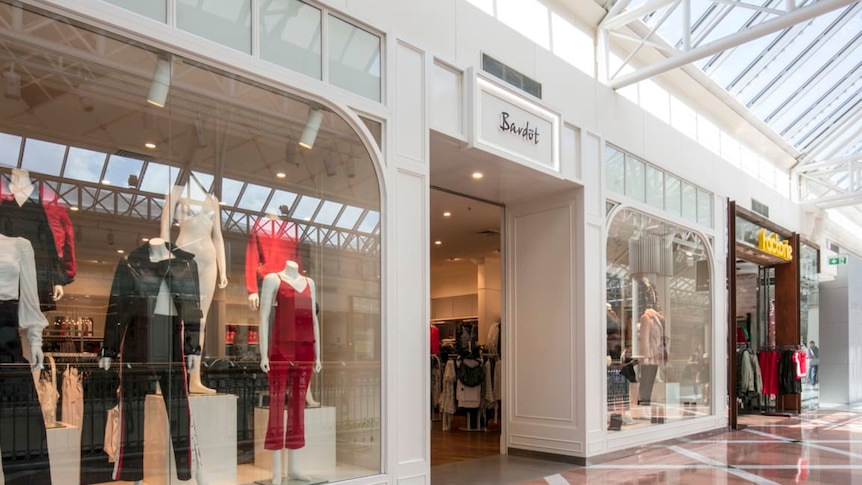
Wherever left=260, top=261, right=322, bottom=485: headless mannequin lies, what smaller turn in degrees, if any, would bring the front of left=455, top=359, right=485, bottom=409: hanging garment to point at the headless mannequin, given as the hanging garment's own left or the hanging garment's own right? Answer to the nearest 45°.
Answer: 0° — it already faces it

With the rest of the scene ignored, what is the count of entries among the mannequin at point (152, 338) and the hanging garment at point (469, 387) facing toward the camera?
2

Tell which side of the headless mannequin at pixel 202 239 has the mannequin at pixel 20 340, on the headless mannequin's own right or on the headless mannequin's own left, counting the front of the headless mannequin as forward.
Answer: on the headless mannequin's own right
